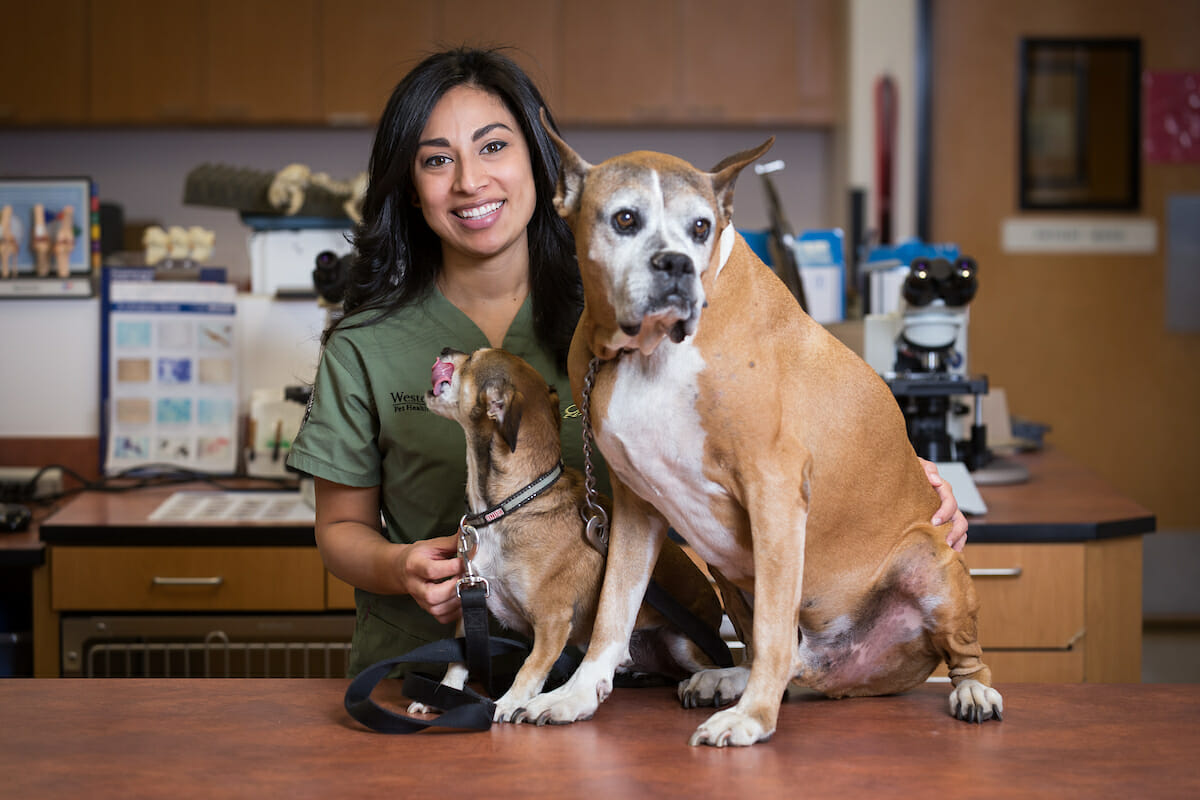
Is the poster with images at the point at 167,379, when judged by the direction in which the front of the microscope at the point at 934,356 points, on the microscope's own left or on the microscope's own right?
on the microscope's own right

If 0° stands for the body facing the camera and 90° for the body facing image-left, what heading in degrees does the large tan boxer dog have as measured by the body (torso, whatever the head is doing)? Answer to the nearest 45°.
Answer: approximately 45°

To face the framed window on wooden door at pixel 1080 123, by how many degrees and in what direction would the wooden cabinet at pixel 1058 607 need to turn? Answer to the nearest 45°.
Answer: approximately 180°

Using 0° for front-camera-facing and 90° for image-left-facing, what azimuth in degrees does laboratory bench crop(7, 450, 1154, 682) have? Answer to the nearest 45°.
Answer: approximately 0°

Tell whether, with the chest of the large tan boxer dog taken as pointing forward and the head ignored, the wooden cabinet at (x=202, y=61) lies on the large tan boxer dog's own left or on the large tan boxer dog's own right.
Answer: on the large tan boxer dog's own right

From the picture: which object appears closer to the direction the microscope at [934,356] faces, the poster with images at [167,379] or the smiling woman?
the smiling woman

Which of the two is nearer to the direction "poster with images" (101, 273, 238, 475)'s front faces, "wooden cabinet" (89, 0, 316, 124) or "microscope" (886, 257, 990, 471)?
the microscope

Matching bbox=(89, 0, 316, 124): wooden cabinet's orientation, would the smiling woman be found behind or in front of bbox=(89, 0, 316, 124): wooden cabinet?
in front

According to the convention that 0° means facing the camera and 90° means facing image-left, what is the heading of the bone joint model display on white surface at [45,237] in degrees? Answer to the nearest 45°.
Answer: approximately 0°

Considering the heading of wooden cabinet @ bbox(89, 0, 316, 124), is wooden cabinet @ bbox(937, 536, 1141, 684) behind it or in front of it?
in front
